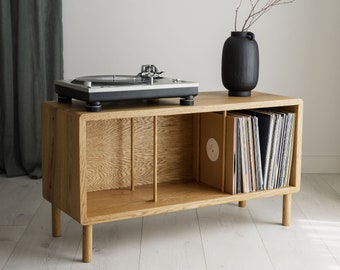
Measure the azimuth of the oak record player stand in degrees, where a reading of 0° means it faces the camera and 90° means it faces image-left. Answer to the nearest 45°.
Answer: approximately 315°
